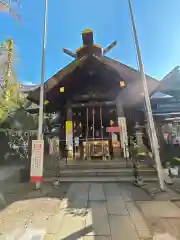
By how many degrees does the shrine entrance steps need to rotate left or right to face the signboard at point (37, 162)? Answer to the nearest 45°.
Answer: approximately 45° to its right

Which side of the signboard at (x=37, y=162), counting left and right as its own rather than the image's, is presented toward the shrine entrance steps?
left

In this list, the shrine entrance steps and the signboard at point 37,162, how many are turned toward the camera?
2

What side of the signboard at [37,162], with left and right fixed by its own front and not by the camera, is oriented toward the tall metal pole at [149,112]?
left

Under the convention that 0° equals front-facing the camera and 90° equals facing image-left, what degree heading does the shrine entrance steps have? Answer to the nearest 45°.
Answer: approximately 0°

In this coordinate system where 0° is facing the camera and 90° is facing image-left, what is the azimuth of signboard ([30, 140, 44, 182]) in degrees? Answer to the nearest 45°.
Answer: approximately 0°
